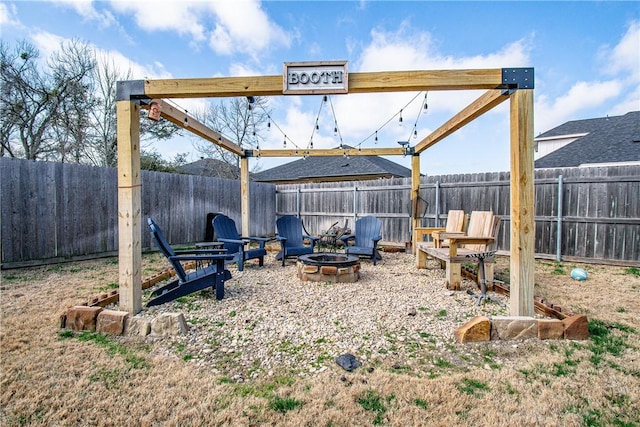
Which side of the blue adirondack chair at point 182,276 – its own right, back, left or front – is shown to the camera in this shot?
right

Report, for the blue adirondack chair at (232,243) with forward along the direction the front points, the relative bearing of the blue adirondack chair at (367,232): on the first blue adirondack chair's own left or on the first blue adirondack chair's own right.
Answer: on the first blue adirondack chair's own left

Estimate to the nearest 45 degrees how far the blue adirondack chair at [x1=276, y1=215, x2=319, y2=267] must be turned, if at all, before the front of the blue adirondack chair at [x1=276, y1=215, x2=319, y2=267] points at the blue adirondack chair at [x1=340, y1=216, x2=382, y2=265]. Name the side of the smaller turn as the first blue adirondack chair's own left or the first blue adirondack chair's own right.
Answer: approximately 45° to the first blue adirondack chair's own left

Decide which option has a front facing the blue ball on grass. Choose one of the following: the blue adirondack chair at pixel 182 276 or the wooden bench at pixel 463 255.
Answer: the blue adirondack chair

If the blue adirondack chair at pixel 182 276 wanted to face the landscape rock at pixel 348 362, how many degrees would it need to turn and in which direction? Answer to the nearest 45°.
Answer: approximately 45° to its right

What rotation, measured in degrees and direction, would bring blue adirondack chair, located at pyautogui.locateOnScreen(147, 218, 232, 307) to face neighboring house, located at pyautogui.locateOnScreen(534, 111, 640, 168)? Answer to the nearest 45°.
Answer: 0° — it already faces it

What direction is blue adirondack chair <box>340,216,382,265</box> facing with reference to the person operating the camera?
facing the viewer and to the left of the viewer

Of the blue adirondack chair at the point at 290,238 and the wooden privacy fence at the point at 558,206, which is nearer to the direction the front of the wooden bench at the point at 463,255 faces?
the blue adirondack chair

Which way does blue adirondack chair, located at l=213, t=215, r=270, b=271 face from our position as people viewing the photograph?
facing the viewer and to the right of the viewer

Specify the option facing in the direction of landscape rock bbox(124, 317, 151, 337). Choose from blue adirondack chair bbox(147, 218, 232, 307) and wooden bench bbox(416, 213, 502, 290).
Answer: the wooden bench

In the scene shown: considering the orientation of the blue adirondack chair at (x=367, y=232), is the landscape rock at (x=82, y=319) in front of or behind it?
in front

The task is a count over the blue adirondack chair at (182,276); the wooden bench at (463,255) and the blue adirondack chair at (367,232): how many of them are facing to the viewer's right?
1

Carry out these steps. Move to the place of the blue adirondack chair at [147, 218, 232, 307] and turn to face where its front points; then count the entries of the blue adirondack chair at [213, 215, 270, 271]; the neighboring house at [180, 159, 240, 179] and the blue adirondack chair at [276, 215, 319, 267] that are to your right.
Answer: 0

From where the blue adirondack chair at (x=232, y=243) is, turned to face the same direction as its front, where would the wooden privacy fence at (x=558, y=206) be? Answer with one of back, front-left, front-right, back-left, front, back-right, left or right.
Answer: front-left

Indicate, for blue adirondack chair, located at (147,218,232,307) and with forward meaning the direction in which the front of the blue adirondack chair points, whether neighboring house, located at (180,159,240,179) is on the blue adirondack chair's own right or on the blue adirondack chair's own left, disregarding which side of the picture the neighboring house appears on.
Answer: on the blue adirondack chair's own left
